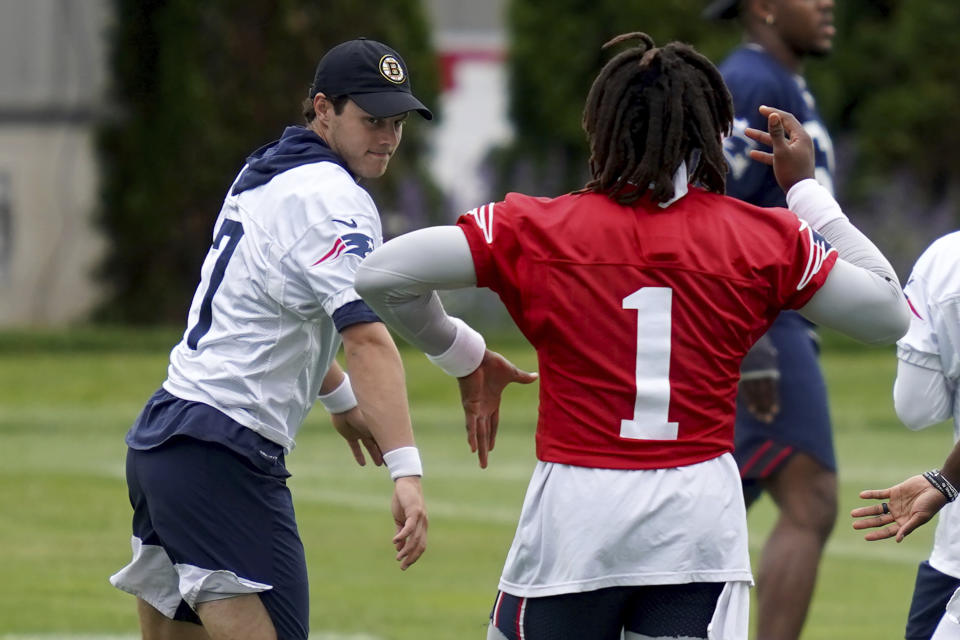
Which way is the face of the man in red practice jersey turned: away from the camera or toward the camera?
away from the camera

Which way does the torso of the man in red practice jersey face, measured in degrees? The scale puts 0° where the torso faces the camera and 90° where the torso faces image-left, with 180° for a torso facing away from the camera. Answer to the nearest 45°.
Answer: approximately 180°

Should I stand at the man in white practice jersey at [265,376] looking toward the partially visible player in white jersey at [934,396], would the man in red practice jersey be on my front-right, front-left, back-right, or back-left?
front-right

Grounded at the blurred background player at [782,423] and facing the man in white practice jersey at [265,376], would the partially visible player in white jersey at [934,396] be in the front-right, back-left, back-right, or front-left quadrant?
front-left

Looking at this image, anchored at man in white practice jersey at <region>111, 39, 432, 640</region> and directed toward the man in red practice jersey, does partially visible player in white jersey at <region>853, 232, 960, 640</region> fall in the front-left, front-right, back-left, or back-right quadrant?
front-left

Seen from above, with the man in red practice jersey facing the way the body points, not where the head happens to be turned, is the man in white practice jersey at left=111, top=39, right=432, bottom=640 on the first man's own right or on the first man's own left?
on the first man's own left

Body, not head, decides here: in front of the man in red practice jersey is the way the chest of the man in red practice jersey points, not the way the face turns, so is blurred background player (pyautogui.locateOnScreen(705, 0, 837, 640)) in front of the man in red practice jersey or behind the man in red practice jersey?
in front

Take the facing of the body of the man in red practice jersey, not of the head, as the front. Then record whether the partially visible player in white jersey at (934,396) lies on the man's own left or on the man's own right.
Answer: on the man's own right

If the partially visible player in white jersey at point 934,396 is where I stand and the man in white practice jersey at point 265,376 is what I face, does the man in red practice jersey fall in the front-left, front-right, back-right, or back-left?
front-left

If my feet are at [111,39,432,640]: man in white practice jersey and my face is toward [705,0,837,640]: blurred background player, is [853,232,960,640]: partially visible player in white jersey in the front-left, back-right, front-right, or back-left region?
front-right
